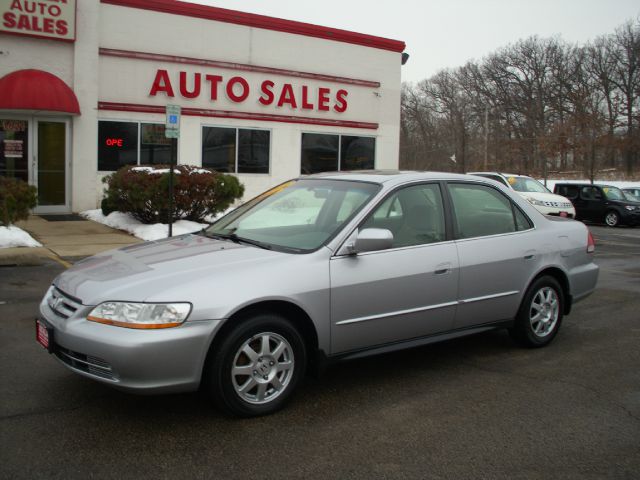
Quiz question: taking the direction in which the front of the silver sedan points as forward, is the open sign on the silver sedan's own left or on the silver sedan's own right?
on the silver sedan's own right

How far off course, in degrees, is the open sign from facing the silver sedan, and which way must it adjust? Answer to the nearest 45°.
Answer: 0° — it already faces it

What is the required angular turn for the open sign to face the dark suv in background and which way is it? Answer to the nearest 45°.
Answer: approximately 90° to its left

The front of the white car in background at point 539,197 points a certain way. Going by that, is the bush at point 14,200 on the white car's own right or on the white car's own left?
on the white car's own right
